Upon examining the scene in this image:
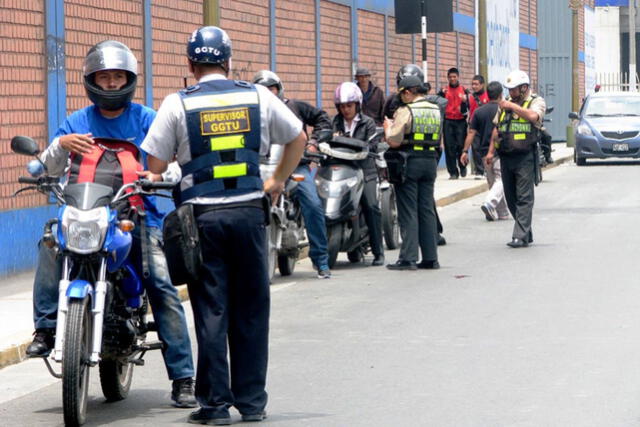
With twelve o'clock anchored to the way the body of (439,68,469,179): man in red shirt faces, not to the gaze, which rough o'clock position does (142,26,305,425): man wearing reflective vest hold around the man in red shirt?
The man wearing reflective vest is roughly at 12 o'clock from the man in red shirt.

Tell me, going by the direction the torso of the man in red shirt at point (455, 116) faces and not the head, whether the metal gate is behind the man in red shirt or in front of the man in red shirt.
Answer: behind

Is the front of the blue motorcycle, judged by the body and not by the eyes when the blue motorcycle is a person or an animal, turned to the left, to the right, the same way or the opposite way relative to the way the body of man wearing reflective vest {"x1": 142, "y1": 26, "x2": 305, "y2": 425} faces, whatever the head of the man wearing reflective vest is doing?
the opposite way

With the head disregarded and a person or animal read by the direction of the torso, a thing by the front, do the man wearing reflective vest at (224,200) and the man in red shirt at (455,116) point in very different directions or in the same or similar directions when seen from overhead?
very different directions

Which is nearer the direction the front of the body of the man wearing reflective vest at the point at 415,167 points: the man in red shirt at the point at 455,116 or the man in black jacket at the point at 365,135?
the man in black jacket

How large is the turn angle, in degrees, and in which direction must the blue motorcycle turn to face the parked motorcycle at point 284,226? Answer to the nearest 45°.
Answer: approximately 180°

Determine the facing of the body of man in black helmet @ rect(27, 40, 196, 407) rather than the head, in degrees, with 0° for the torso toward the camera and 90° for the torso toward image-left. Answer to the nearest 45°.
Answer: approximately 0°

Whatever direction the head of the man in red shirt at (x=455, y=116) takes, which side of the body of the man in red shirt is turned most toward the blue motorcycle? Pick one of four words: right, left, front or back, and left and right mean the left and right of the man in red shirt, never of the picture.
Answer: front

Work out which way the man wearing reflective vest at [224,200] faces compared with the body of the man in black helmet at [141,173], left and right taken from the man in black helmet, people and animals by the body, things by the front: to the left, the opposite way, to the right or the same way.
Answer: the opposite way

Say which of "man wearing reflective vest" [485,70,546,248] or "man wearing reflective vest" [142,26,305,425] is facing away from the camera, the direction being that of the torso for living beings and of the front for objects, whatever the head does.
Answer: "man wearing reflective vest" [142,26,305,425]
